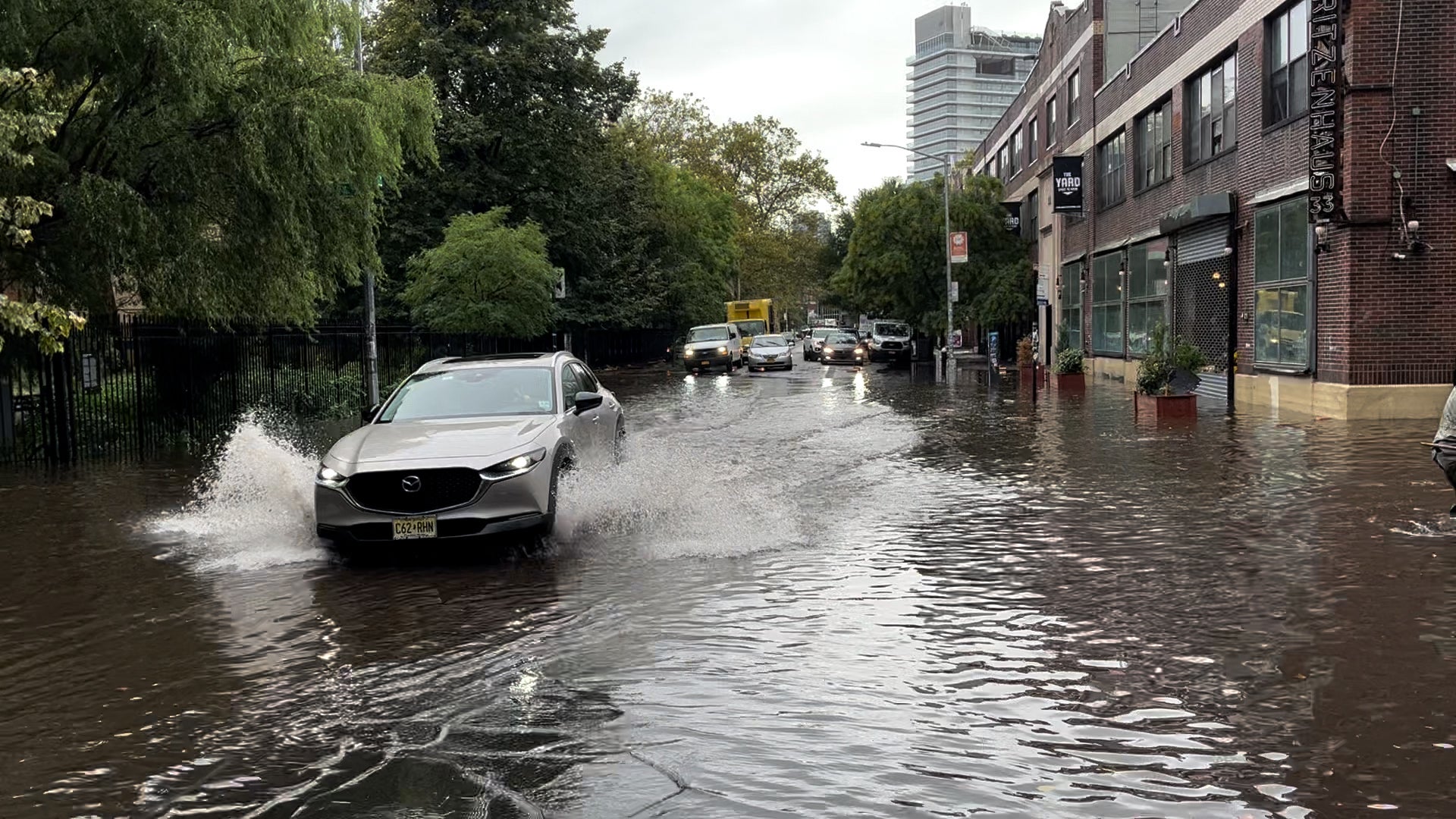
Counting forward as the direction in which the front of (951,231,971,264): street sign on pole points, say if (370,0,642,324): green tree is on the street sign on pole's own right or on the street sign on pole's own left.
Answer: on the street sign on pole's own right

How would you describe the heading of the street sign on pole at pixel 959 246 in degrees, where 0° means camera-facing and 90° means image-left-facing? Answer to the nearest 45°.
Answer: approximately 0°

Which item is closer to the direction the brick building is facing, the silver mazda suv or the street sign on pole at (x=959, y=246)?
the silver mazda suv

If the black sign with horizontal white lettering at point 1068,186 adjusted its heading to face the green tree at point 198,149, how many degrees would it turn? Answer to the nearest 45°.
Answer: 0° — it already faces it

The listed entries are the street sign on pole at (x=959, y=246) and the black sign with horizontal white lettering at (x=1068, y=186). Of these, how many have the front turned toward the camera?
2

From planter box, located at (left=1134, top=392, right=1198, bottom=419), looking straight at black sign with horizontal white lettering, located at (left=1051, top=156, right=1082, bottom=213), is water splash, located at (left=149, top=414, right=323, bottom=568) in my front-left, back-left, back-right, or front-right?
back-left

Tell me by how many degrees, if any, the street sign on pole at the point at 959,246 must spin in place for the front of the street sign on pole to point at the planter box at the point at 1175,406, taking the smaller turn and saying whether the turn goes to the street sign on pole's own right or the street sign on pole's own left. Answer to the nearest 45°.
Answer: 0° — it already faces it

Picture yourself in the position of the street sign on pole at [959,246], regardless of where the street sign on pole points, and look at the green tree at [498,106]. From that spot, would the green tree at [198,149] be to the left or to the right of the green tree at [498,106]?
left
